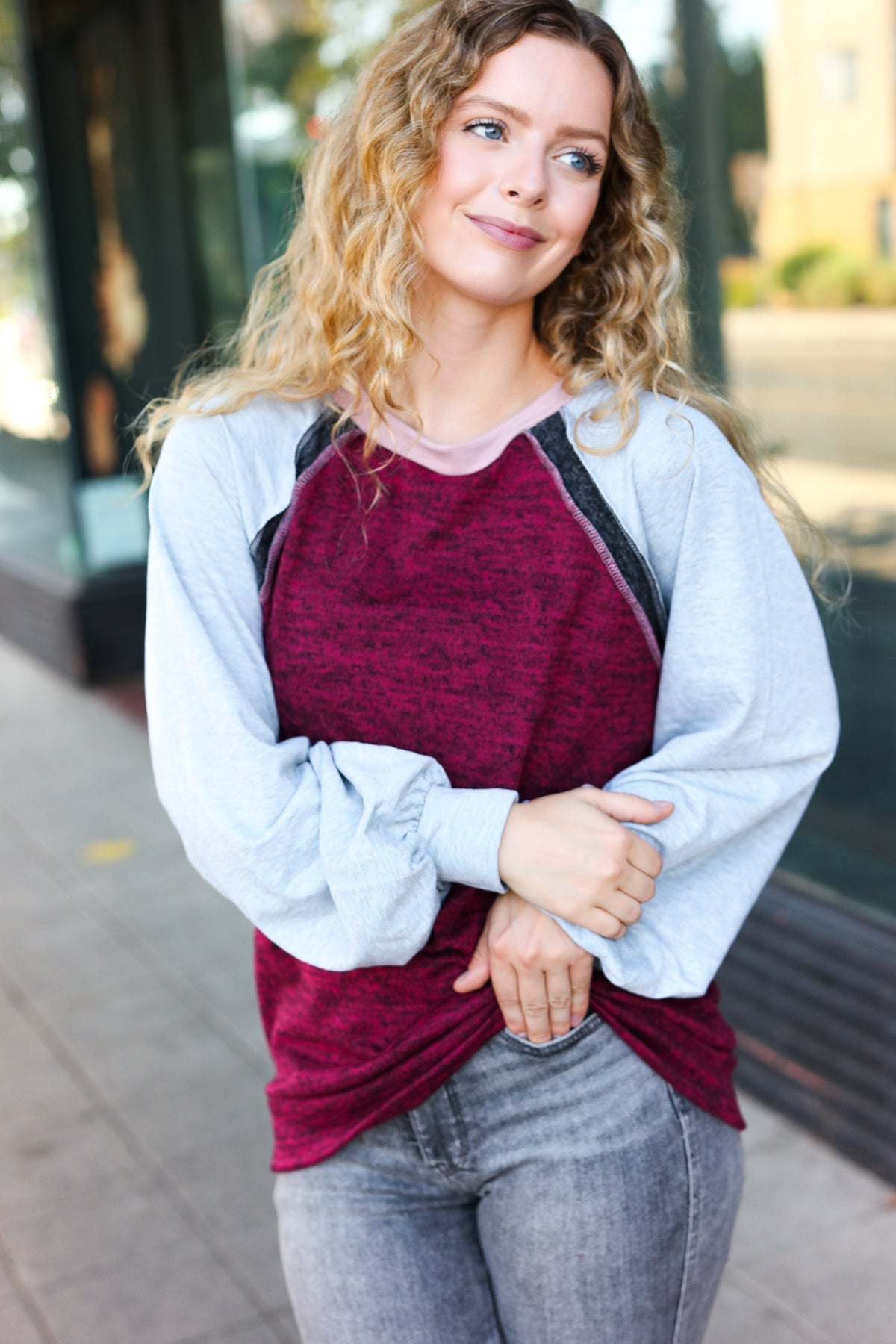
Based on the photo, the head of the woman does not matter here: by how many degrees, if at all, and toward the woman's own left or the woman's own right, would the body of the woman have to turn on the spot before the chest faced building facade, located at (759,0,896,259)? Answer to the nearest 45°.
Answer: approximately 180°

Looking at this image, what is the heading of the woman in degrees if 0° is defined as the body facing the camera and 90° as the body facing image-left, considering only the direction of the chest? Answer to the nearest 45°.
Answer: approximately 0°

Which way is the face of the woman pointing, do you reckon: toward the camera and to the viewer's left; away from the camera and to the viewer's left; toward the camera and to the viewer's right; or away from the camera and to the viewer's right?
toward the camera and to the viewer's right

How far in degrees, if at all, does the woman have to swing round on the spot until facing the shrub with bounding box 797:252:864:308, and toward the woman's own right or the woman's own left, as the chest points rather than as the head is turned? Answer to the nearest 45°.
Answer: approximately 180°

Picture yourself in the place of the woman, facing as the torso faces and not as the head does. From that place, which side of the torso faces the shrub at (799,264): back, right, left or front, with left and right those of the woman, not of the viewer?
back
